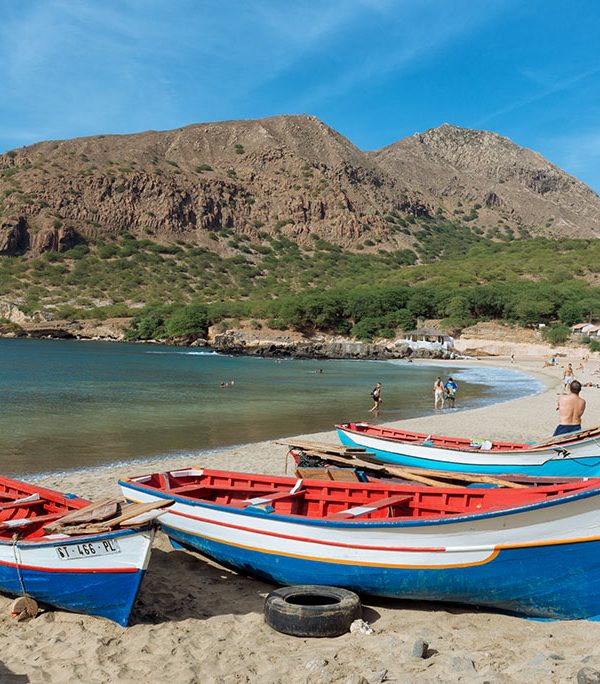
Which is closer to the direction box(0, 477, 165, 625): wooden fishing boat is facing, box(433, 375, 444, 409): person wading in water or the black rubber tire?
the black rubber tire

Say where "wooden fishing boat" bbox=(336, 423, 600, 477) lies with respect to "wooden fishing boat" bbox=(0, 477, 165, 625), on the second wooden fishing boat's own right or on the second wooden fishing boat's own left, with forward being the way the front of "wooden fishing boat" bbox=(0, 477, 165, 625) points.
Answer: on the second wooden fishing boat's own left

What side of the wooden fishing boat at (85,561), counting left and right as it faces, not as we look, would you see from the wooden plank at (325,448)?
left

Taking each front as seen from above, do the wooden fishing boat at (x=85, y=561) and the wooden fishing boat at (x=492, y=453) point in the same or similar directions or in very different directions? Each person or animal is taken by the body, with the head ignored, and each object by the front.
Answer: same or similar directions

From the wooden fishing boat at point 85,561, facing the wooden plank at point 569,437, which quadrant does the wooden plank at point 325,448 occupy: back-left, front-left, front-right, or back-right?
front-left

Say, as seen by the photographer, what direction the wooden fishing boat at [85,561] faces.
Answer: facing the viewer and to the right of the viewer
